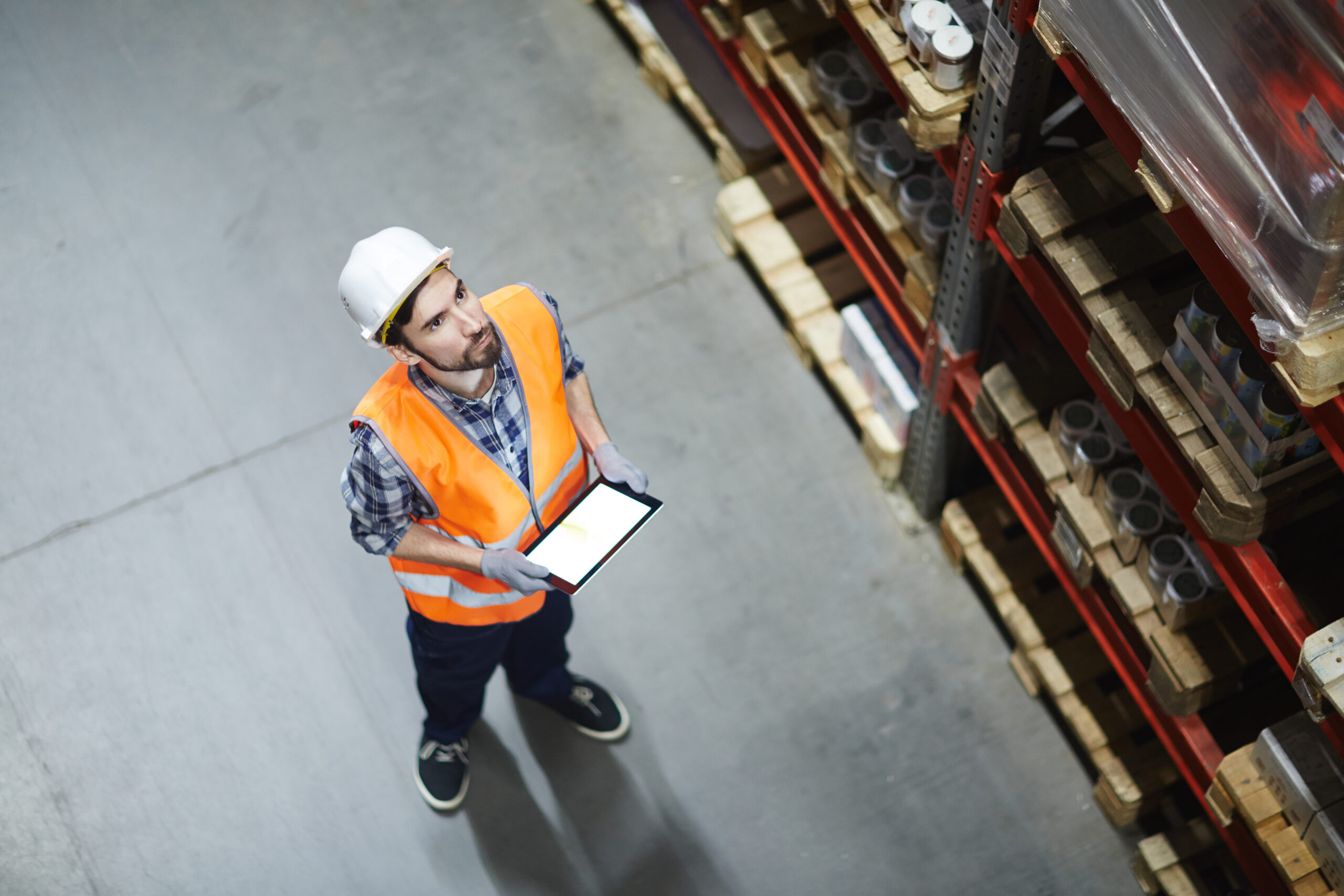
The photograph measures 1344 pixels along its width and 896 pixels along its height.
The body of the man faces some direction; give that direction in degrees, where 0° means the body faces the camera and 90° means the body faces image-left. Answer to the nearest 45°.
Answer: approximately 315°

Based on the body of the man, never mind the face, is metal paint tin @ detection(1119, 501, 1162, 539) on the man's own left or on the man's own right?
on the man's own left

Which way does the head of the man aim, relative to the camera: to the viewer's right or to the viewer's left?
to the viewer's right

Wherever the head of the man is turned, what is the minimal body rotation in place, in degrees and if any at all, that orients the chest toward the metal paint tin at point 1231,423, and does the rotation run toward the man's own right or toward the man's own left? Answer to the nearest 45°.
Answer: approximately 45° to the man's own left

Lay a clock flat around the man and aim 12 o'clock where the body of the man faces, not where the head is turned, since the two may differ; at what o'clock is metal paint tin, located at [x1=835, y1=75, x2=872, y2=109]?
The metal paint tin is roughly at 8 o'clock from the man.

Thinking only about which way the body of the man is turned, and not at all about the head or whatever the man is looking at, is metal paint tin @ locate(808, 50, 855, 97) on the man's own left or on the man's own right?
on the man's own left

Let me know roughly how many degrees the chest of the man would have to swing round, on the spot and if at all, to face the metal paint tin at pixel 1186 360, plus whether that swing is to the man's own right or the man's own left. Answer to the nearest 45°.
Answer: approximately 45° to the man's own left

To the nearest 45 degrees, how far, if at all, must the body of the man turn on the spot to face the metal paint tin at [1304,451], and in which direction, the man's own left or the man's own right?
approximately 45° to the man's own left

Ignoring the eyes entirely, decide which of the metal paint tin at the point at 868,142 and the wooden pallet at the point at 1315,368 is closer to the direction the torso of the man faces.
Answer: the wooden pallet

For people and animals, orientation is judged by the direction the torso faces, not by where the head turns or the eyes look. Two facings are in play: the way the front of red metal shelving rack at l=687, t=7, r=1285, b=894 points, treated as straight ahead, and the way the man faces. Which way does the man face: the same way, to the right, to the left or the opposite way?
to the left

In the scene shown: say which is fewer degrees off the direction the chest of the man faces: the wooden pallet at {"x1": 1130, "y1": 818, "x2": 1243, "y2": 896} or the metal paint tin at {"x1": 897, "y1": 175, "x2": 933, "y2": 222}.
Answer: the wooden pallet

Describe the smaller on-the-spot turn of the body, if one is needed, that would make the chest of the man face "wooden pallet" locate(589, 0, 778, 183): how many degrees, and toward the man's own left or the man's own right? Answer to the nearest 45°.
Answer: approximately 135° to the man's own left
